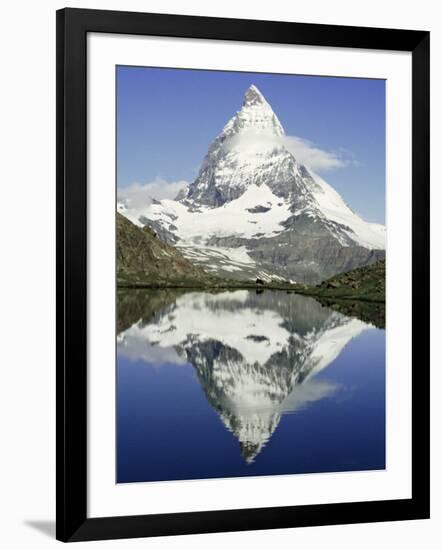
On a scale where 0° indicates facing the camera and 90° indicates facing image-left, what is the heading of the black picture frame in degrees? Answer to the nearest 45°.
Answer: approximately 315°
